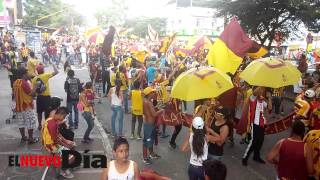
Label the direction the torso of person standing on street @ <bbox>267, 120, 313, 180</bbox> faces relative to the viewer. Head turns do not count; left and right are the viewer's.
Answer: facing away from the viewer

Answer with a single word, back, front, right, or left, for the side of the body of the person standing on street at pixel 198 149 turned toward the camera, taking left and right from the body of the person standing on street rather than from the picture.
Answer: back

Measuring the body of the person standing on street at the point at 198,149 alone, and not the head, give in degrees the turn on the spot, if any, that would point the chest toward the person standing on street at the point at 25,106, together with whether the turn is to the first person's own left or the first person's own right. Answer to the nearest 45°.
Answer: approximately 45° to the first person's own left

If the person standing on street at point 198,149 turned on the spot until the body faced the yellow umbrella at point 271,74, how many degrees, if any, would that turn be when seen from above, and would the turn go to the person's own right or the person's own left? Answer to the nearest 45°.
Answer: approximately 45° to the person's own right

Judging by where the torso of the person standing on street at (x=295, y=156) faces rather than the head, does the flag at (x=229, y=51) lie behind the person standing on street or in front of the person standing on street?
in front

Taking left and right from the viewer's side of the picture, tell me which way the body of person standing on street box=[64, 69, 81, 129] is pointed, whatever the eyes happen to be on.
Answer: facing away from the viewer
